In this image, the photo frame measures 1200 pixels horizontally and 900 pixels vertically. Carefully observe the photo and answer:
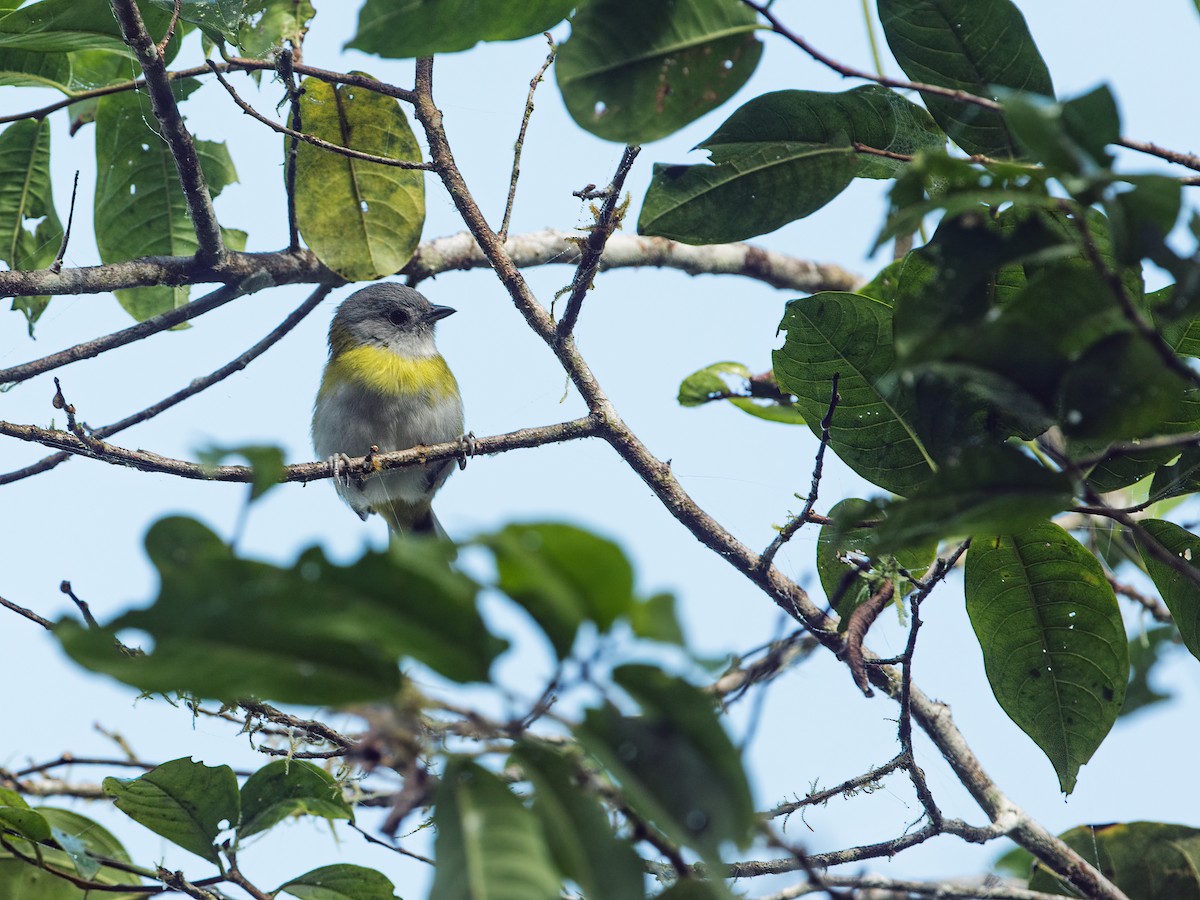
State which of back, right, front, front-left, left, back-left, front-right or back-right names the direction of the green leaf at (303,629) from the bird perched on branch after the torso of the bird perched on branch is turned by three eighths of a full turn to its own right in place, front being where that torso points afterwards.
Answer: back-left

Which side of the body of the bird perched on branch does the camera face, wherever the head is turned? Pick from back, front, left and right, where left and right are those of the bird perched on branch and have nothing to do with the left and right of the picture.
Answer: front

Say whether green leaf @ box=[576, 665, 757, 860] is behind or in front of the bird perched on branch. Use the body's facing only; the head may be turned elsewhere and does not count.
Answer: in front

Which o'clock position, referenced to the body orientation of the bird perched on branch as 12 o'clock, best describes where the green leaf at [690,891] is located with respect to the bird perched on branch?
The green leaf is roughly at 12 o'clock from the bird perched on branch.

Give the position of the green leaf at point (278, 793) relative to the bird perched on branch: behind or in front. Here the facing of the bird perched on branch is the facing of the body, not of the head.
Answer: in front
